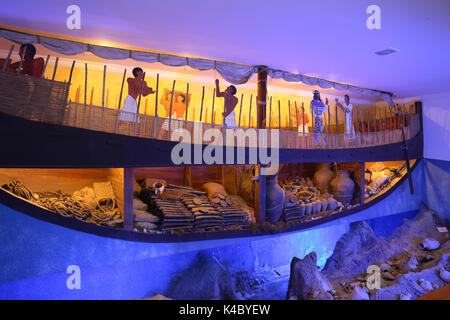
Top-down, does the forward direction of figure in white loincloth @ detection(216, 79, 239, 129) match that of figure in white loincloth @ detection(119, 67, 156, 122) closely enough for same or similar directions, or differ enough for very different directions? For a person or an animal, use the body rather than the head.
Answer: very different directions

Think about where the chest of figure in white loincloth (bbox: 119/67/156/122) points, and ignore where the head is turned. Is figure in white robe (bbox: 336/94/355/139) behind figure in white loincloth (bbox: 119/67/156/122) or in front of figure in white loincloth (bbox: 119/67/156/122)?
in front

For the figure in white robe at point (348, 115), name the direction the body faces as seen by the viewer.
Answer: to the viewer's left

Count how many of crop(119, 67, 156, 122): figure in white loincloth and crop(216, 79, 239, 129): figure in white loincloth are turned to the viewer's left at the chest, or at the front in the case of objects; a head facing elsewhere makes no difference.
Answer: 1

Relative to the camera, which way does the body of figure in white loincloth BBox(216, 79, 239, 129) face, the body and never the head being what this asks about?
to the viewer's left

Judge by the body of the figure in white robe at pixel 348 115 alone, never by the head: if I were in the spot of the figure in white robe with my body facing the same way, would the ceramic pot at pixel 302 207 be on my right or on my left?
on my left

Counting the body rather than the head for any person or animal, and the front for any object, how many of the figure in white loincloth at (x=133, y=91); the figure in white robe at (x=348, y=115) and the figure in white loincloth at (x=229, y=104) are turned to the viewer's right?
1

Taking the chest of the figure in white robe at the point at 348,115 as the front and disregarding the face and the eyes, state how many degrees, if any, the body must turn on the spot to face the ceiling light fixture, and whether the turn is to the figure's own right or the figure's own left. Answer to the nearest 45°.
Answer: approximately 90° to the figure's own left

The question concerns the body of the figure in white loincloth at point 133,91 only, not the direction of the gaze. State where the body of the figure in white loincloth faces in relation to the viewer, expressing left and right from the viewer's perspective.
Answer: facing to the right of the viewer

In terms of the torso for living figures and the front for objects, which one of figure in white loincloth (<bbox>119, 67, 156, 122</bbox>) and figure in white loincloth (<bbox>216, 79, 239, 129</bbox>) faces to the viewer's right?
figure in white loincloth (<bbox>119, 67, 156, 122</bbox>)

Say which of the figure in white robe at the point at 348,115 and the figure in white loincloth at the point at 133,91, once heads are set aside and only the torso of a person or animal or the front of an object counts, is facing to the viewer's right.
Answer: the figure in white loincloth at the point at 133,91
